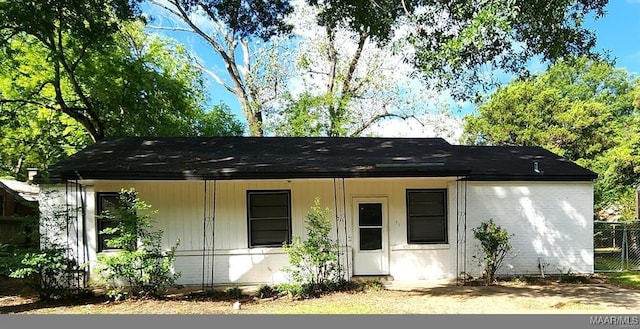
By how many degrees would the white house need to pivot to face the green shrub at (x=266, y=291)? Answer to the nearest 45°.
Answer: approximately 45° to its right

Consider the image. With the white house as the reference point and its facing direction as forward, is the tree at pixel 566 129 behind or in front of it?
behind

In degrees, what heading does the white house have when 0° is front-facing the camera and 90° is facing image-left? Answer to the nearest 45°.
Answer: approximately 0°

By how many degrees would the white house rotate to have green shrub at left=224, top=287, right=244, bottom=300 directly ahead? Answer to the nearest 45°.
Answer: approximately 45° to its right
